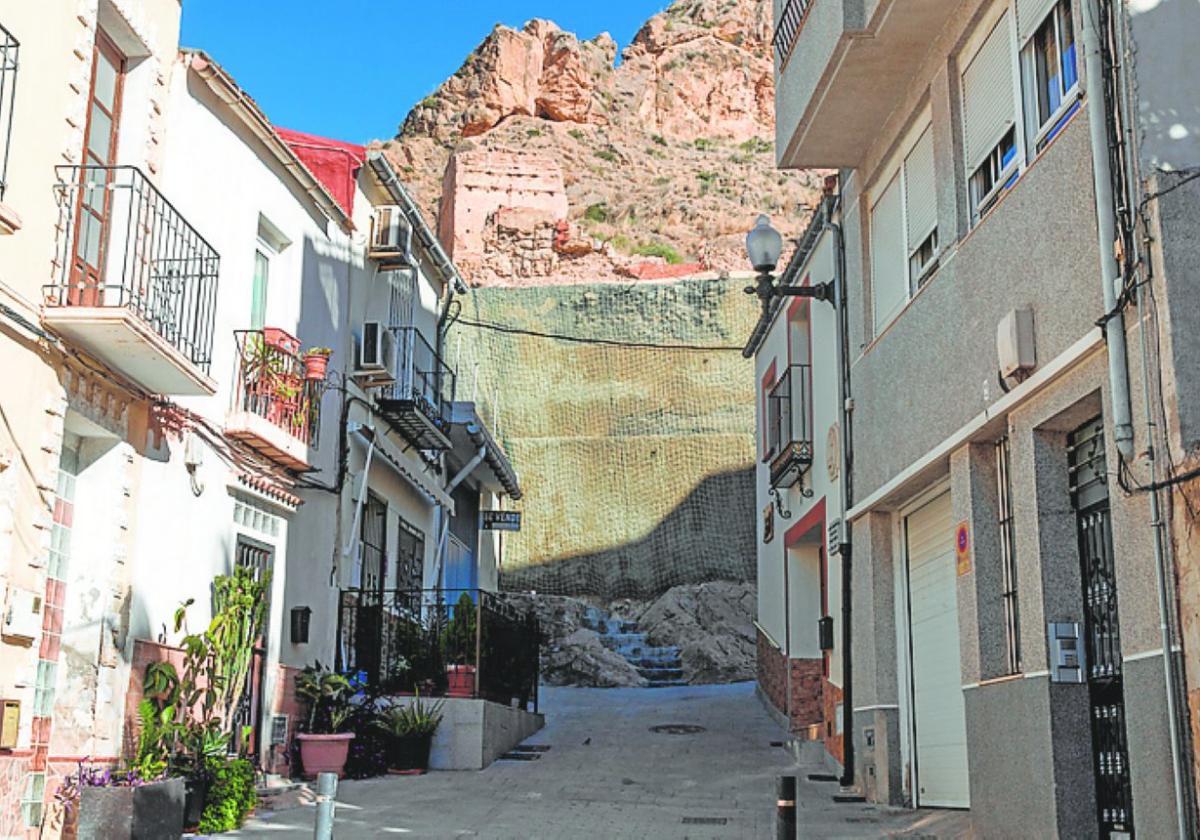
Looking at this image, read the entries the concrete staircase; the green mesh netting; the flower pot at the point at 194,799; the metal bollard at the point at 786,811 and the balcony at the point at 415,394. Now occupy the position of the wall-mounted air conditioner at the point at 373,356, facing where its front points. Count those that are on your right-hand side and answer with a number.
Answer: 2

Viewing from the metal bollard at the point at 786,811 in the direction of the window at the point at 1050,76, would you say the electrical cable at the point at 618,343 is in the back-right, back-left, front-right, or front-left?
front-left

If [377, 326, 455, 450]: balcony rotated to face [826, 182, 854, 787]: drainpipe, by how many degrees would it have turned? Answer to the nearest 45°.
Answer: approximately 45° to its right

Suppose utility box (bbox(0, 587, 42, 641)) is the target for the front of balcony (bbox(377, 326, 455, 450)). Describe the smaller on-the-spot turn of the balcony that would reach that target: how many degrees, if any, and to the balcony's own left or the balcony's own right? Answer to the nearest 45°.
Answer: approximately 90° to the balcony's own right

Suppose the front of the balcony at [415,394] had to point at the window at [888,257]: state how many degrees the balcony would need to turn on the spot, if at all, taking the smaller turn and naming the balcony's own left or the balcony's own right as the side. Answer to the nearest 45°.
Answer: approximately 45° to the balcony's own right

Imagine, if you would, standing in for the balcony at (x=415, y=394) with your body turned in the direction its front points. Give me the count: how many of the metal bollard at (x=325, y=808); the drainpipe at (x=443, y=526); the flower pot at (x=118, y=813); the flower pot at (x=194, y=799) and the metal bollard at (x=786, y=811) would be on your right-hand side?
4

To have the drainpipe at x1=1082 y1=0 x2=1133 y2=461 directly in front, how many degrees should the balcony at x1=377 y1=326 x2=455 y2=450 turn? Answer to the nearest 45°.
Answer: approximately 90° to its right

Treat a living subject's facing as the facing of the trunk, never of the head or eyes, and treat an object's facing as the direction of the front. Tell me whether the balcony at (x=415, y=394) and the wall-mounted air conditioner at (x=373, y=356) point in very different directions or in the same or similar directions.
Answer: same or similar directions

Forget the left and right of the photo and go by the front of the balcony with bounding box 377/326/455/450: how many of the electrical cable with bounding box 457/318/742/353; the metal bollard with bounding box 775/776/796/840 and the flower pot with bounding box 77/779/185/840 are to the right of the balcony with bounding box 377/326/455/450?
2

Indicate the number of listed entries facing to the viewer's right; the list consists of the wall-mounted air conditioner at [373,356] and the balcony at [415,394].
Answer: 2

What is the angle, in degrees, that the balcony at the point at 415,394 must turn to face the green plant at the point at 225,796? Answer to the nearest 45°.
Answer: approximately 90° to its right

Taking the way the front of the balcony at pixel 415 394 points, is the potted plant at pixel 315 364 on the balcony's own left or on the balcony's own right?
on the balcony's own right

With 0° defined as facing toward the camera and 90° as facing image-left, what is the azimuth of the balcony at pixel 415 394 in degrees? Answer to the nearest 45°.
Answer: approximately 270°

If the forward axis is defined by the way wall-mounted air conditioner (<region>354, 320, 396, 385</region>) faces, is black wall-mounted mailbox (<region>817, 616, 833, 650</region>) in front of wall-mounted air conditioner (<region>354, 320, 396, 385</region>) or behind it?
in front

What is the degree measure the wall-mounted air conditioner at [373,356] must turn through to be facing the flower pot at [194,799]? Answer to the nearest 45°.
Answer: approximately 90° to its right

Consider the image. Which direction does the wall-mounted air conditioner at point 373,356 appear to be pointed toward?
to the viewer's right

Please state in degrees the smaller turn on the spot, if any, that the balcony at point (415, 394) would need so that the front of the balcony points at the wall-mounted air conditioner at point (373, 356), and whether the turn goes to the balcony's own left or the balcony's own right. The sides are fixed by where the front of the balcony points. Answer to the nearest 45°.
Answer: approximately 90° to the balcony's own right

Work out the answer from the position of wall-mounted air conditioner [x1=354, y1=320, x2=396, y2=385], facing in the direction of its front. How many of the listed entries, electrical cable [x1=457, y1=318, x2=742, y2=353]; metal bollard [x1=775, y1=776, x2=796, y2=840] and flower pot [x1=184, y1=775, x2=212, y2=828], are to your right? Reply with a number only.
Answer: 2
